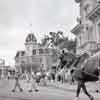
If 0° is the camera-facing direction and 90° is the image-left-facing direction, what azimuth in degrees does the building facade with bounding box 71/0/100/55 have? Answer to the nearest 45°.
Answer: approximately 45°

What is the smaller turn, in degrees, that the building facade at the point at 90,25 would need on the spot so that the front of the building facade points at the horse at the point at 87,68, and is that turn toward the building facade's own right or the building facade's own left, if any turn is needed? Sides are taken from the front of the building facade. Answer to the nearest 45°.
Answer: approximately 45° to the building facade's own left
